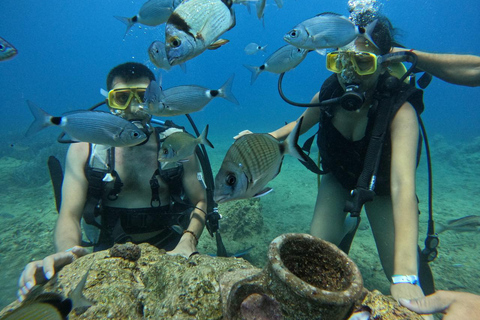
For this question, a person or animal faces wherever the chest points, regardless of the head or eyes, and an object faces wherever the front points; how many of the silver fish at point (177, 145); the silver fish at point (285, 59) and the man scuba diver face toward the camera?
1

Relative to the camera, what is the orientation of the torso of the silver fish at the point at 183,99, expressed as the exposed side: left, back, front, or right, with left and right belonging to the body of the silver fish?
left

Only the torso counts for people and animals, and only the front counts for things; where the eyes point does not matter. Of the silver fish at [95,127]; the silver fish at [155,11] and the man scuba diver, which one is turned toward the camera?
the man scuba diver

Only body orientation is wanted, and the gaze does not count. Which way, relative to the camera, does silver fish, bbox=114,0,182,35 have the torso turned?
to the viewer's right

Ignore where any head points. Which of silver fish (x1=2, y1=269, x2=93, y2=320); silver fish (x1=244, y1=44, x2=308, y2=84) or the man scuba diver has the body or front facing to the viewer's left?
silver fish (x1=2, y1=269, x2=93, y2=320)

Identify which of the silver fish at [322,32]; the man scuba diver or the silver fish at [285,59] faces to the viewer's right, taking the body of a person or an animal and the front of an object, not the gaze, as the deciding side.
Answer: the silver fish at [285,59]

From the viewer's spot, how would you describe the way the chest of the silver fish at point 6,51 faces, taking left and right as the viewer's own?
facing to the right of the viewer

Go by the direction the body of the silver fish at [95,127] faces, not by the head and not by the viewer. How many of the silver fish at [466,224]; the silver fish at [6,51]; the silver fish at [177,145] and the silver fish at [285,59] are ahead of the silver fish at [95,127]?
3

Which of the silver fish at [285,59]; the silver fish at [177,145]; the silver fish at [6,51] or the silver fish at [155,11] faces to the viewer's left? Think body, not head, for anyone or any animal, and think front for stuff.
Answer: the silver fish at [177,145]

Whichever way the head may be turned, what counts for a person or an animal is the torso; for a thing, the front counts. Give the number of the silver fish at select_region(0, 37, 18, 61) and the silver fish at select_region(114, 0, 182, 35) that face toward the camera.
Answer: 0

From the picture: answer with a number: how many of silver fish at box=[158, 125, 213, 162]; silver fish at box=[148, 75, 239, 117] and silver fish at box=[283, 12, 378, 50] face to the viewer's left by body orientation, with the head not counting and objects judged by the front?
3

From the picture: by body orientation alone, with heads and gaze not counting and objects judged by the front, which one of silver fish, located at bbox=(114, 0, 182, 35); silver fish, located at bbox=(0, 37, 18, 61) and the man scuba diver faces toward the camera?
the man scuba diver
